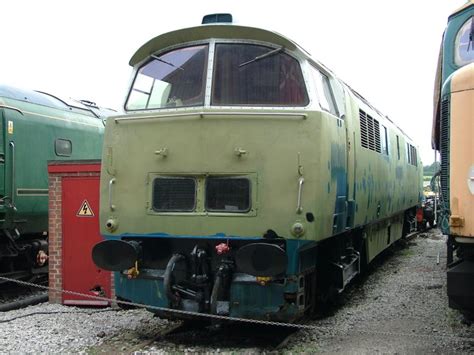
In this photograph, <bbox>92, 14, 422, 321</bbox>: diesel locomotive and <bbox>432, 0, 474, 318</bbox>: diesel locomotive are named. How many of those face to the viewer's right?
0

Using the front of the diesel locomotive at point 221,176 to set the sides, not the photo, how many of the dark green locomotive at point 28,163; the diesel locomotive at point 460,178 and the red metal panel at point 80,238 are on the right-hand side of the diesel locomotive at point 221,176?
2

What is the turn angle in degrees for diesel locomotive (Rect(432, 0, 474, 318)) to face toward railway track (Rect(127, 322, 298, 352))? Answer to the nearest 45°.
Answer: approximately 90° to its right

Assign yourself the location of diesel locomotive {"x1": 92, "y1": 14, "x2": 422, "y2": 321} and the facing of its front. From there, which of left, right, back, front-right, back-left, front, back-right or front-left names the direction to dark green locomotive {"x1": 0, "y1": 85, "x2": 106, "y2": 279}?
right

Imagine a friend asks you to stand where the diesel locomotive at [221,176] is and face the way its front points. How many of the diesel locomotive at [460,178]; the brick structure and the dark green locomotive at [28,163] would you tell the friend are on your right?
2

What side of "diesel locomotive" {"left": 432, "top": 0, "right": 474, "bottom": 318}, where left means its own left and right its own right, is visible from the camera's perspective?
front

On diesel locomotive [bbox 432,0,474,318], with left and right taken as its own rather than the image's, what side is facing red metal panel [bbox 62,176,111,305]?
right

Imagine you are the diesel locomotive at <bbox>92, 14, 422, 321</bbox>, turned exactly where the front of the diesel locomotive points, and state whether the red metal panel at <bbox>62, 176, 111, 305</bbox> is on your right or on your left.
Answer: on your right

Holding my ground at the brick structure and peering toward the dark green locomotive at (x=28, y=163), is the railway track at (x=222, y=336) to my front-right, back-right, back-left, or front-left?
back-right

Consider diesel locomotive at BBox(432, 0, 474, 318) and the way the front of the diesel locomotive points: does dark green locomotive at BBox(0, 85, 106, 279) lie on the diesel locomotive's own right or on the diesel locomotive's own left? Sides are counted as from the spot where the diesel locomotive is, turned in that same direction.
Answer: on the diesel locomotive's own right

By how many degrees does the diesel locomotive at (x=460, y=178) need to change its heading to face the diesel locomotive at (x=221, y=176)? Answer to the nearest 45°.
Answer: approximately 90° to its right

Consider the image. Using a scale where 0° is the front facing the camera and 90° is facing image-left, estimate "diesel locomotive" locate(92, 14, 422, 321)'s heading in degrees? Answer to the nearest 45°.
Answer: approximately 45°
